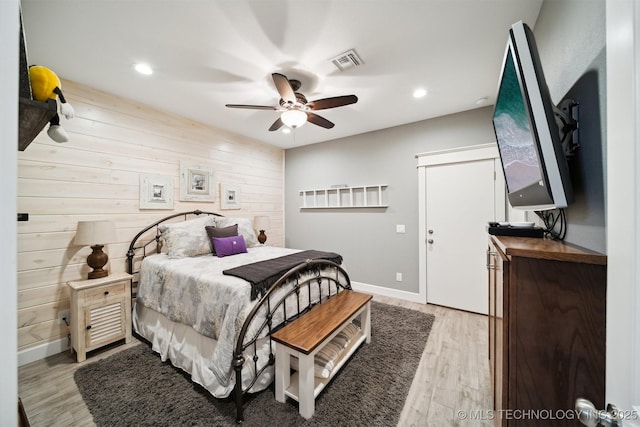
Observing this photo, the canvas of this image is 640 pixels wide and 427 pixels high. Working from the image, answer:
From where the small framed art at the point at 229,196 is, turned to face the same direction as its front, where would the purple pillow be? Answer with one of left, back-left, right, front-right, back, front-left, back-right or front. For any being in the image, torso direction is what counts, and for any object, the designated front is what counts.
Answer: front-right

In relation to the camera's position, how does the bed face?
facing the viewer and to the right of the viewer

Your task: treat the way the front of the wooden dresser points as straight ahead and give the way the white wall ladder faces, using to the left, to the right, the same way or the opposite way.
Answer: to the left

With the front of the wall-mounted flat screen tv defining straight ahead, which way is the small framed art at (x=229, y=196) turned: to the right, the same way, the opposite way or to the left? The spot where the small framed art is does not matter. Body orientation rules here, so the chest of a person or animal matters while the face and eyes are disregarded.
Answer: the opposite way

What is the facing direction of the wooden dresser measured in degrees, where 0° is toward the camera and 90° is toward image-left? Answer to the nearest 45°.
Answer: approximately 90°

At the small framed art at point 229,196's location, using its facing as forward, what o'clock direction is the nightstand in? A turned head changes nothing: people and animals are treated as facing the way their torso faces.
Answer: The nightstand is roughly at 3 o'clock from the small framed art.

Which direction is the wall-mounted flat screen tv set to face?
to the viewer's left

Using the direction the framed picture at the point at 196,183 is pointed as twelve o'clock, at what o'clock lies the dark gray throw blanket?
The dark gray throw blanket is roughly at 1 o'clock from the framed picture.

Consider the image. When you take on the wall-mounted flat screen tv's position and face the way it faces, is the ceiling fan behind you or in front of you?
in front

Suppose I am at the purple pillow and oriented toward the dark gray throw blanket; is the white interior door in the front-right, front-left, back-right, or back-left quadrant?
front-left

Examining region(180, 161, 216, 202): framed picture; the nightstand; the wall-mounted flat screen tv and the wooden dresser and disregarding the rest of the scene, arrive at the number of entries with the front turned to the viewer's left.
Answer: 2

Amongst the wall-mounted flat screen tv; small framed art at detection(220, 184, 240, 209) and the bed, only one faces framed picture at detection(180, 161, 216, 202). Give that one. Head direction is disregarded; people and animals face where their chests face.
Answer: the wall-mounted flat screen tv

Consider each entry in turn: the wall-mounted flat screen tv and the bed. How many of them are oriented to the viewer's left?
1

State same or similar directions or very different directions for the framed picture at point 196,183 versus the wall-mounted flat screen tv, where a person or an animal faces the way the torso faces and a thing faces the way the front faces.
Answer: very different directions

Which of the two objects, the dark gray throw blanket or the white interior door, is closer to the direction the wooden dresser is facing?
the dark gray throw blanket

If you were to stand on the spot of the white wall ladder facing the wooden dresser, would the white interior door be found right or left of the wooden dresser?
left
